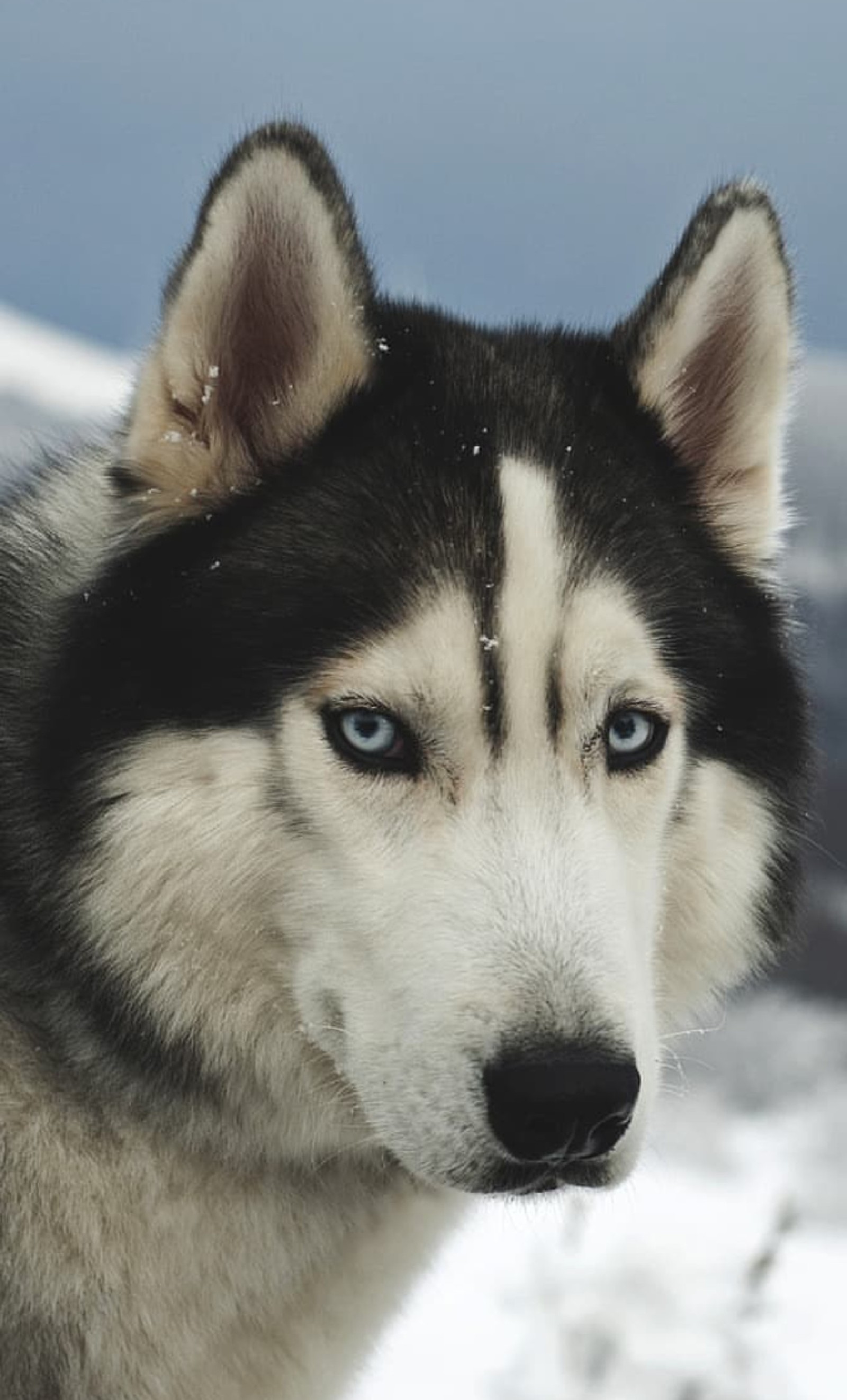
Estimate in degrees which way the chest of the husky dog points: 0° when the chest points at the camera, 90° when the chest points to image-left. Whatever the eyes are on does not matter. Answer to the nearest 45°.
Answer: approximately 315°
